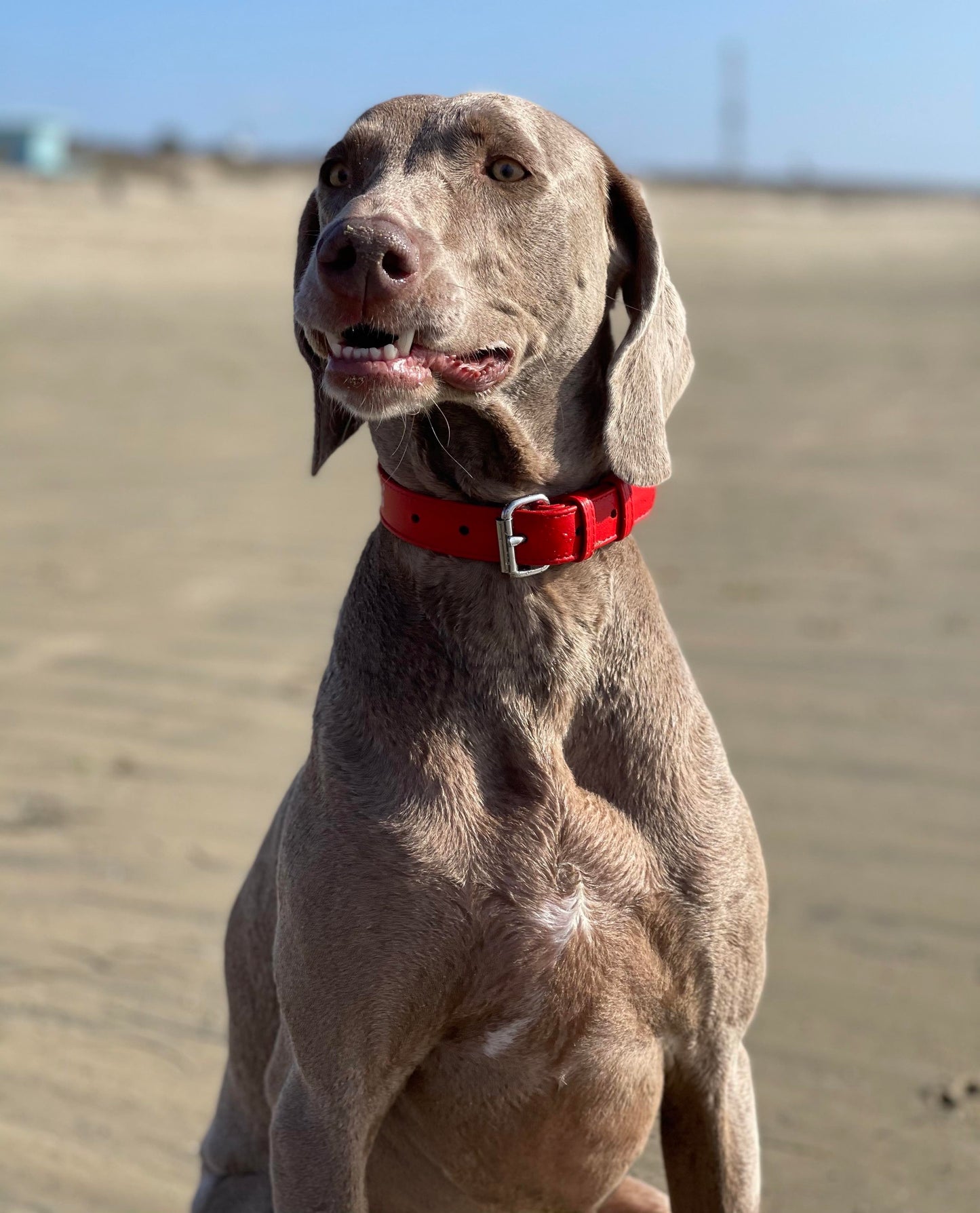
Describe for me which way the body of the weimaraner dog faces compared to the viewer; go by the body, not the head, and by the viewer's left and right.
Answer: facing the viewer
